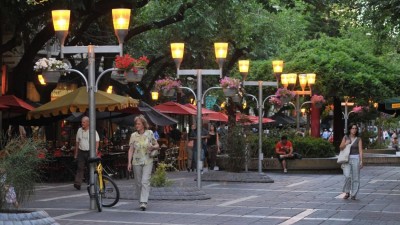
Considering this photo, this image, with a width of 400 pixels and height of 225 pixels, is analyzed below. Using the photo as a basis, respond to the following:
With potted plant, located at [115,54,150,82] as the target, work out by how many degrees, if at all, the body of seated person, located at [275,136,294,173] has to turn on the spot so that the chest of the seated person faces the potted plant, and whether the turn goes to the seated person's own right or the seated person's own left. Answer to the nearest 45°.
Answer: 0° — they already face it

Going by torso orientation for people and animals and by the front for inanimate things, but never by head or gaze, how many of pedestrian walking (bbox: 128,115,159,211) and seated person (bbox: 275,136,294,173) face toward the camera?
2

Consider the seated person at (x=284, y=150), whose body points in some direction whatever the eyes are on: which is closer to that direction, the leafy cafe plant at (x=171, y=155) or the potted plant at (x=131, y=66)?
the potted plant

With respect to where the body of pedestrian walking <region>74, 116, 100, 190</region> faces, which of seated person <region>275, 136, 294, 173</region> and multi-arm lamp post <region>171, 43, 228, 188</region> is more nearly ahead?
the multi-arm lamp post

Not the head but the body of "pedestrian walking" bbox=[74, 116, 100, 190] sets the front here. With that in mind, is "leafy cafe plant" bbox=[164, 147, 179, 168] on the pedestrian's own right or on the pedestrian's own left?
on the pedestrian's own left

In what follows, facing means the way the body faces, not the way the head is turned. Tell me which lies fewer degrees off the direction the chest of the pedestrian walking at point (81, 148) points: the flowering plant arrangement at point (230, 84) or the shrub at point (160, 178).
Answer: the shrub

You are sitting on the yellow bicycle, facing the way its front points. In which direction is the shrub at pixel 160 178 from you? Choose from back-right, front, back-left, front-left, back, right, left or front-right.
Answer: back

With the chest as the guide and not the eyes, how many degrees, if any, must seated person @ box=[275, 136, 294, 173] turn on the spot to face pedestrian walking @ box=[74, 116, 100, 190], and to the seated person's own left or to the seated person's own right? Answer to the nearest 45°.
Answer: approximately 45° to the seated person's own right
